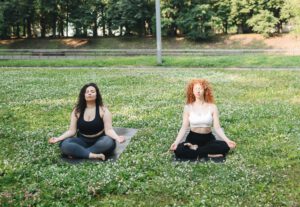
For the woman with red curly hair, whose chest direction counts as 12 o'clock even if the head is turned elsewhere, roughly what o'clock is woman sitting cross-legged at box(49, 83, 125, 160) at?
The woman sitting cross-legged is roughly at 3 o'clock from the woman with red curly hair.

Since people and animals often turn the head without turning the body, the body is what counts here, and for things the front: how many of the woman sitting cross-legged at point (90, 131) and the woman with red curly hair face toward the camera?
2

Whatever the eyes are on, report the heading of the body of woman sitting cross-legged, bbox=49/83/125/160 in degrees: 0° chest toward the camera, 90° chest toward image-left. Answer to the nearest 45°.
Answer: approximately 0°

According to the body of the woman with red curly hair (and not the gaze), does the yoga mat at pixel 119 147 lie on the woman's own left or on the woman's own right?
on the woman's own right
